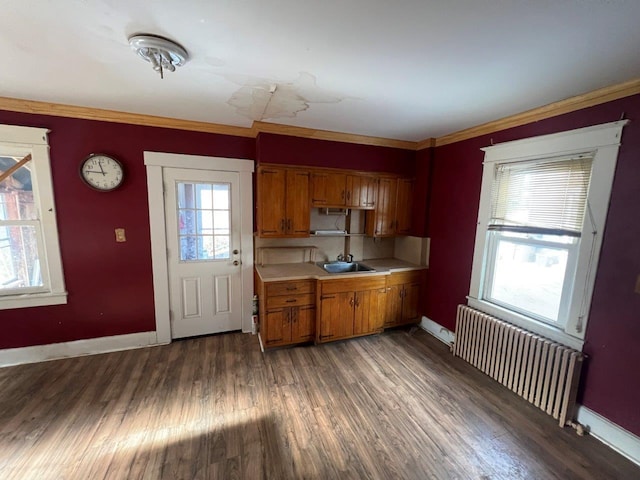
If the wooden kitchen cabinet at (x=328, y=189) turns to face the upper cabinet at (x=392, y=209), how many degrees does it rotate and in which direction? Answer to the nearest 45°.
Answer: approximately 90° to its left

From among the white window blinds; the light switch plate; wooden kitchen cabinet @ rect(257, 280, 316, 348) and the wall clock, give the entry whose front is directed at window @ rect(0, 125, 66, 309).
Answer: the white window blinds

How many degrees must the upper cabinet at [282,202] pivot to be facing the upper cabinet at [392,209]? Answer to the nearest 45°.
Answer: approximately 90° to its left

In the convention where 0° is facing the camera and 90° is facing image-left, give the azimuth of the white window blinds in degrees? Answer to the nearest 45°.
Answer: approximately 45°

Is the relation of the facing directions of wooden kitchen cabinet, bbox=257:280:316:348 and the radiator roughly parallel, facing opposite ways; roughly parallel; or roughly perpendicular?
roughly perpendicular

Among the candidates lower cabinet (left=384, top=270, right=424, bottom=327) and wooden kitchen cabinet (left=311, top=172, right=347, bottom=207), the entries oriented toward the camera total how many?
2

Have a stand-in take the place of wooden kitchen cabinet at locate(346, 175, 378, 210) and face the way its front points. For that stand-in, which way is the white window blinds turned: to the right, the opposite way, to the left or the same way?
to the right

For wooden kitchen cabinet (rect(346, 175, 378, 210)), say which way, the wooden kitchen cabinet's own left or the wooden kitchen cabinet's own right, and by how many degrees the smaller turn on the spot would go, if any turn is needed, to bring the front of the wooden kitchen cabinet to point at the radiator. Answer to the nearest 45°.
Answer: approximately 45° to the wooden kitchen cabinet's own left

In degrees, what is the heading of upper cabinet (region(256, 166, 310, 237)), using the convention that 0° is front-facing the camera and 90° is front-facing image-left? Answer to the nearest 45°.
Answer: approximately 0°

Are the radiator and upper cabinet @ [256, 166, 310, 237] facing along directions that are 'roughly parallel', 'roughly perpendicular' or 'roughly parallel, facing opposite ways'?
roughly perpendicular
